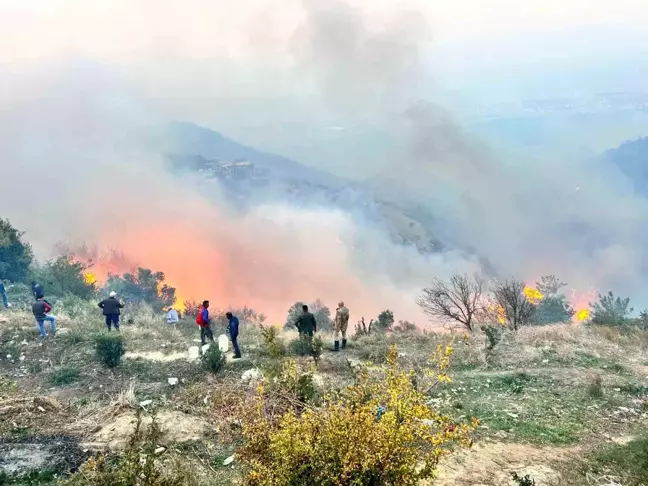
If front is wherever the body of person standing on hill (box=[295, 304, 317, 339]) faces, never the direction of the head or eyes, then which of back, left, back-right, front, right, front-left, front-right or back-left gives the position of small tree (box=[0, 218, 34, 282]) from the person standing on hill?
front-left

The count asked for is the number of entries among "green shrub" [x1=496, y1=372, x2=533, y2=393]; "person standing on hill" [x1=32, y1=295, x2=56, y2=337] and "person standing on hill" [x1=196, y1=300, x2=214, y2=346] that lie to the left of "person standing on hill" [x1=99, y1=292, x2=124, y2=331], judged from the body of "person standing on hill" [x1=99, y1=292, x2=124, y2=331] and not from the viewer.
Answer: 1

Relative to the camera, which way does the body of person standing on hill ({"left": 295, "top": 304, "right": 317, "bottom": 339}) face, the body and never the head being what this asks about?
away from the camera

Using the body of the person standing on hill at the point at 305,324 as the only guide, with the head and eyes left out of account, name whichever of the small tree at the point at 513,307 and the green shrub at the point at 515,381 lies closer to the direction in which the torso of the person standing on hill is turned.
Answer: the small tree

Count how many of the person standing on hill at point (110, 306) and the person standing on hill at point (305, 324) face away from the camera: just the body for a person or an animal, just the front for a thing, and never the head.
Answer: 2

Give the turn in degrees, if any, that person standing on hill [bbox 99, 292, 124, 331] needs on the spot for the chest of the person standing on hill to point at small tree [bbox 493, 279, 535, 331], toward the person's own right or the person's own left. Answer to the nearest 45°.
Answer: approximately 90° to the person's own right

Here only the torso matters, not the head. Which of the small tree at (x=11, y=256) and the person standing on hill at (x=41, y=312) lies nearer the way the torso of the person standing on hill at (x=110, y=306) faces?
the small tree

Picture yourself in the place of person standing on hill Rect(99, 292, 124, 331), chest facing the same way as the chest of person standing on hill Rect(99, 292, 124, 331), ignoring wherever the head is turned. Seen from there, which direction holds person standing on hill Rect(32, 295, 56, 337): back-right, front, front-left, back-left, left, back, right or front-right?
left

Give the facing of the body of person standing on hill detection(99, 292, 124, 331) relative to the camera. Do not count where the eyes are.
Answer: away from the camera
